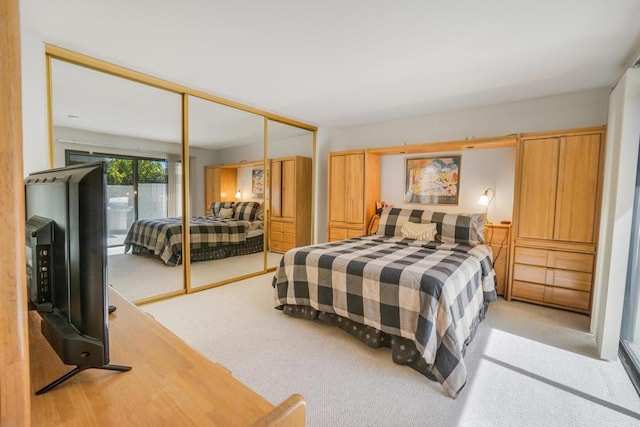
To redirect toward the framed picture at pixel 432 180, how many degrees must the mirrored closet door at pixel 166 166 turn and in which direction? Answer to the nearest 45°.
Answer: approximately 45° to its left

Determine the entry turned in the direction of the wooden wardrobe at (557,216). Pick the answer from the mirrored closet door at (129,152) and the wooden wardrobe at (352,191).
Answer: the mirrored closet door

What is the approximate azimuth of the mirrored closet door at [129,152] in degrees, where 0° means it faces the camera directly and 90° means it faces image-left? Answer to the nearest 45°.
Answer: approximately 315°

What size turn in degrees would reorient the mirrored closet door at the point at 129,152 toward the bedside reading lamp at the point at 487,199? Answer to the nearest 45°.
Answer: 0° — it already faces it

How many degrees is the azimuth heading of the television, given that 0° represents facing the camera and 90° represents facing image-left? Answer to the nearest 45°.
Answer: approximately 225°

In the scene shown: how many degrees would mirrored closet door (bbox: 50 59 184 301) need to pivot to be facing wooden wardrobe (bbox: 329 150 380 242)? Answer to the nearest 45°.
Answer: approximately 45° to its left

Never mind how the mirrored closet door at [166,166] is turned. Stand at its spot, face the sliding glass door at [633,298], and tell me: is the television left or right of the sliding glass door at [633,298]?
right

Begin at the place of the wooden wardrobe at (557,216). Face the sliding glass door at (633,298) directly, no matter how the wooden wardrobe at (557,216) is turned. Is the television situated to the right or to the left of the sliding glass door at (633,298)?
right

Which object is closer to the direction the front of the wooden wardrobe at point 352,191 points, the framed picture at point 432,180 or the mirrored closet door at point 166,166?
the mirrored closet door
